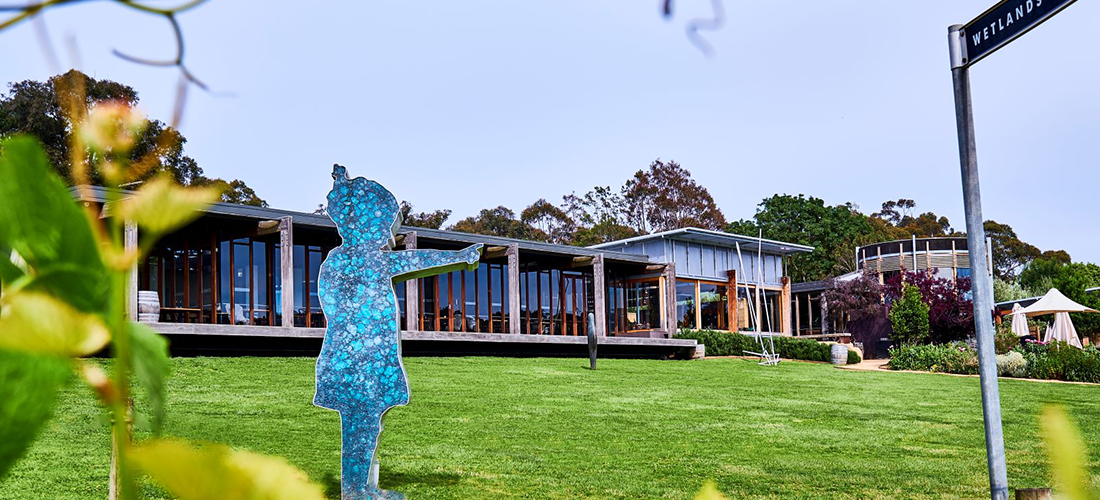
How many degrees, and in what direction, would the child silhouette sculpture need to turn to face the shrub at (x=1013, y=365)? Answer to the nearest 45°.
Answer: approximately 45° to its left

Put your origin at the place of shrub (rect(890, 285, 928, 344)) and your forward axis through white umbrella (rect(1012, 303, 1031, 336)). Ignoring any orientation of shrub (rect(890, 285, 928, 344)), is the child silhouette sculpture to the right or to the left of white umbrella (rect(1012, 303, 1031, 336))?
right

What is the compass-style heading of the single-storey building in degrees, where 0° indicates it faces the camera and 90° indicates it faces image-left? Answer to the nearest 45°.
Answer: approximately 315°

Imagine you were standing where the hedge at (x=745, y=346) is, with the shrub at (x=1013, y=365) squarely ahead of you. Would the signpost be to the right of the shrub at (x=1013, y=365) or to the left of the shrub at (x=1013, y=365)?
right

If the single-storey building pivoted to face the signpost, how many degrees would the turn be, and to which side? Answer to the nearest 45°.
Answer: approximately 45° to its right

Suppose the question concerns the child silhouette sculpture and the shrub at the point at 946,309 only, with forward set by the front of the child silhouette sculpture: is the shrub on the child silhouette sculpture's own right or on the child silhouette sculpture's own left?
on the child silhouette sculpture's own left

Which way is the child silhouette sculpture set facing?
to the viewer's right

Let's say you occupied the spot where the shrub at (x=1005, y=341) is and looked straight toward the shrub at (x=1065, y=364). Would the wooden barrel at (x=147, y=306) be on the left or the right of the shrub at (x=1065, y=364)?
right

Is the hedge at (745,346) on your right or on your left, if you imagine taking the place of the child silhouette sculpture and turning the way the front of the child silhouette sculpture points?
on your left

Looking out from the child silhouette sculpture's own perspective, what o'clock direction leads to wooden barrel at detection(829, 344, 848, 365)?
The wooden barrel is roughly at 10 o'clock from the child silhouette sculpture.
